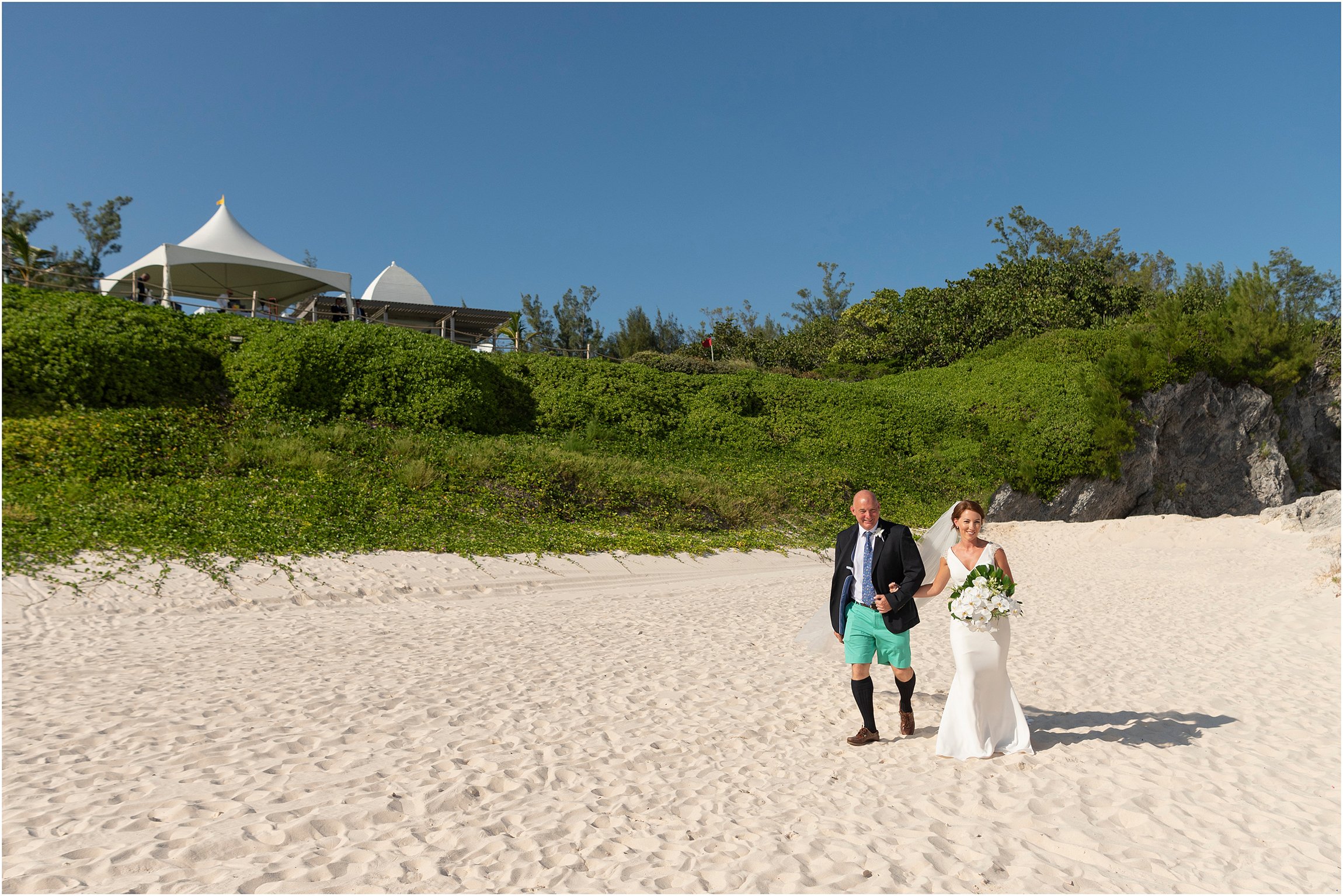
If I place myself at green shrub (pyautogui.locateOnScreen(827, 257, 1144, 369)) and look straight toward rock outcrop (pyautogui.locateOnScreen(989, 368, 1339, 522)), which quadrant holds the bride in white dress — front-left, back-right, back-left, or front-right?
front-right

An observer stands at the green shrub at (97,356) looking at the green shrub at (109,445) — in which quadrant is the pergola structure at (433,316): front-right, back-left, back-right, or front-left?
back-left

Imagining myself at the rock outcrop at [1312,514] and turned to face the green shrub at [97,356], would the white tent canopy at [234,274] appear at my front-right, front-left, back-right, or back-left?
front-right

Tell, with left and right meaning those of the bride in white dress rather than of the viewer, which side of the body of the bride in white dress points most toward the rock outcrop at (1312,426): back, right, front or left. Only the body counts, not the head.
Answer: back

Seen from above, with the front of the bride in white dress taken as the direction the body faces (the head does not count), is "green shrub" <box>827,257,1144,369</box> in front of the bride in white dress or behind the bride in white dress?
behind

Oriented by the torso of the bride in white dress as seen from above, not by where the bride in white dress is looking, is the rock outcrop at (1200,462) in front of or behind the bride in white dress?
behind

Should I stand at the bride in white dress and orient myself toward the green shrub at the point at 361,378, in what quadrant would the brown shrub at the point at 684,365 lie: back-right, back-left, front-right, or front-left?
front-right

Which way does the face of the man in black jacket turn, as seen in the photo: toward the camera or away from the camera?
toward the camera

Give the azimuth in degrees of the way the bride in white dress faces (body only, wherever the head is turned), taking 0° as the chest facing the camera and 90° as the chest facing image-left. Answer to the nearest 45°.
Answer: approximately 0°

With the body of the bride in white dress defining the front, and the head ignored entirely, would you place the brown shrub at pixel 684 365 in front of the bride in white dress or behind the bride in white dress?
behind
